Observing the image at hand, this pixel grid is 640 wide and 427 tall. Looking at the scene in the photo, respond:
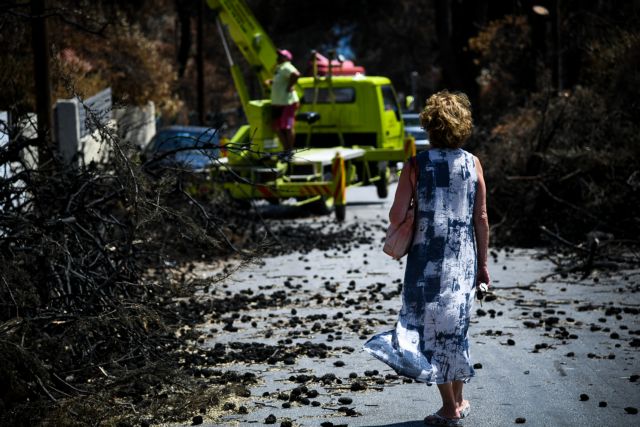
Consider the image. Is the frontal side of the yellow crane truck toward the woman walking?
no

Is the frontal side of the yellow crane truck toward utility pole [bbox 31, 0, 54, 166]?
no

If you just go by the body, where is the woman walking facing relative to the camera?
away from the camera

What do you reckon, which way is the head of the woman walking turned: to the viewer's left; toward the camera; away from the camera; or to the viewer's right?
away from the camera

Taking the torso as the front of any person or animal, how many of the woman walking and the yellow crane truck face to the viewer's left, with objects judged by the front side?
0

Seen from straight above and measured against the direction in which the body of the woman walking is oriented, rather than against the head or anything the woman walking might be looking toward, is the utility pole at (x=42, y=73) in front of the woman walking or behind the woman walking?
in front

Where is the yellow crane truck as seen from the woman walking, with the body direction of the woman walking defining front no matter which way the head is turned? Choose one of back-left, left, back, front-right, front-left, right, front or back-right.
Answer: front

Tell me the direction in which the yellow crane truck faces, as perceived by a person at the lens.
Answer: facing away from the viewer and to the right of the viewer
